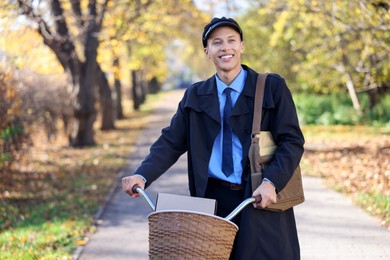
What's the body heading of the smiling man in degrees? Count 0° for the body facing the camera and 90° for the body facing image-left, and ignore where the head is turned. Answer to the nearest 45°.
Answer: approximately 0°

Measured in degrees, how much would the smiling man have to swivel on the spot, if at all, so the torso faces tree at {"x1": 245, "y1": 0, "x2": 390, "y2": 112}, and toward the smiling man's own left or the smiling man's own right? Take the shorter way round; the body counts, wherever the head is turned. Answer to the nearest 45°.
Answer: approximately 180°

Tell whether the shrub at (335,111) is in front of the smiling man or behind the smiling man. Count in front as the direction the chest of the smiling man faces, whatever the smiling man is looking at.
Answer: behind

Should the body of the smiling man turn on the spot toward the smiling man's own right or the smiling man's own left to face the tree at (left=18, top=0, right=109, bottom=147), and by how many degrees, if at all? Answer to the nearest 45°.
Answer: approximately 180°
